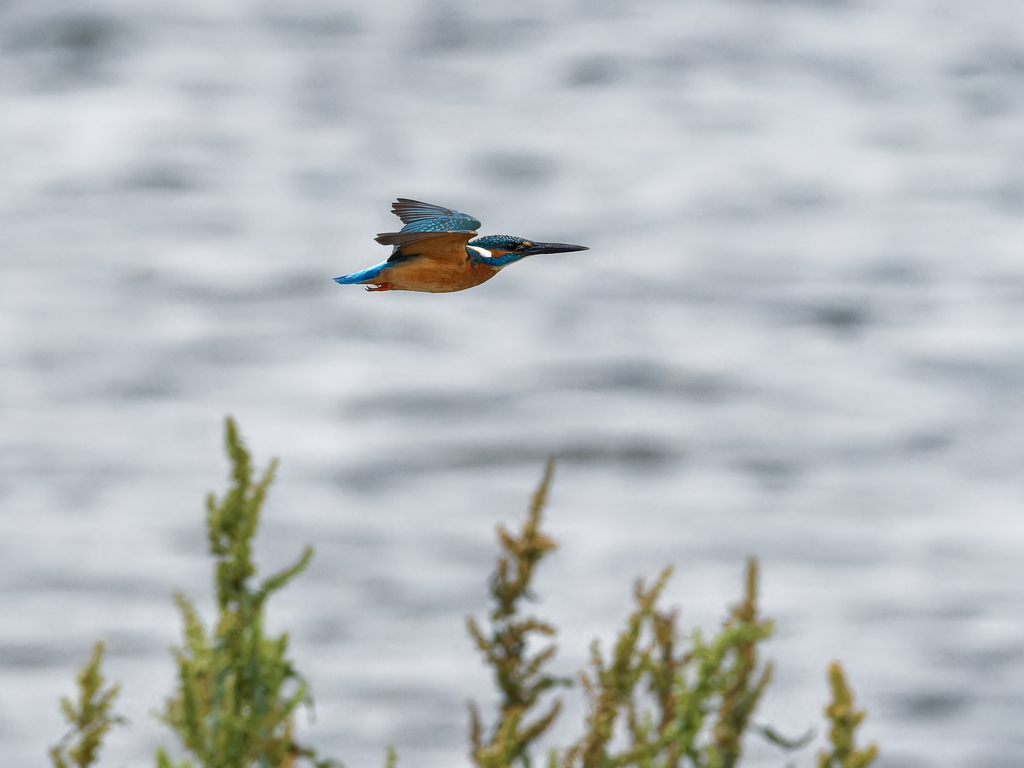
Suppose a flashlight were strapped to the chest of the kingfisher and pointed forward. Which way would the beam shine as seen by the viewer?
to the viewer's right

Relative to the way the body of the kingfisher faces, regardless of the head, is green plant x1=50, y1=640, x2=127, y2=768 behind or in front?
behind
